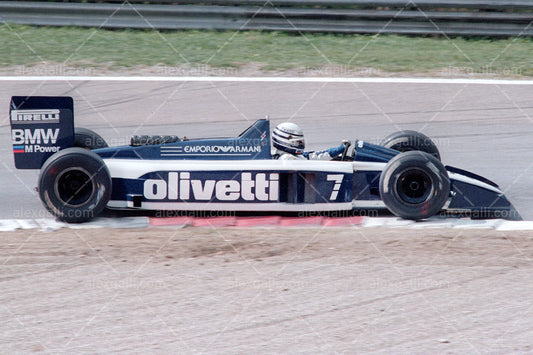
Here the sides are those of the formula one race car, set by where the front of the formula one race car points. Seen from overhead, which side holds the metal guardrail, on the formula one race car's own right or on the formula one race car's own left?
on the formula one race car's own left

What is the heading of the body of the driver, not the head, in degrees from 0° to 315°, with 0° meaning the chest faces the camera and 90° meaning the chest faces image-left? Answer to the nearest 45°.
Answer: approximately 270°

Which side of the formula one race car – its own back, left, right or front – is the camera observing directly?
right

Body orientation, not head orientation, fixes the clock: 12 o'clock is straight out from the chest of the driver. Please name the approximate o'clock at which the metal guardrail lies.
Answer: The metal guardrail is roughly at 9 o'clock from the driver.
